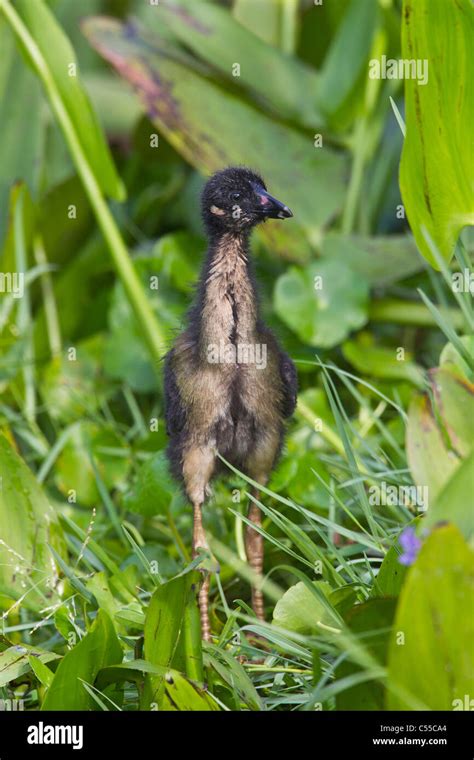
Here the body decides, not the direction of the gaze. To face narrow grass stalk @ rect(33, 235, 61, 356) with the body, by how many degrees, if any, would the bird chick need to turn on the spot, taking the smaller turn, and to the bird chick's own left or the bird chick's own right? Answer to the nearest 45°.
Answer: approximately 180°

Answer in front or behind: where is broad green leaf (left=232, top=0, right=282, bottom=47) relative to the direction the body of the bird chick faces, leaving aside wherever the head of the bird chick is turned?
behind

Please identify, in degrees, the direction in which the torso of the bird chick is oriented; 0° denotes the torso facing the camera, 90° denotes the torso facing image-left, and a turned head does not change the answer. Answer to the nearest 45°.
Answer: approximately 0°
